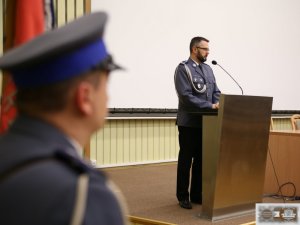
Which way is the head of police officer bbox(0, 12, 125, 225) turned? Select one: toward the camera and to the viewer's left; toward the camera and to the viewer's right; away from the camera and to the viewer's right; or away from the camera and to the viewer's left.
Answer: away from the camera and to the viewer's right

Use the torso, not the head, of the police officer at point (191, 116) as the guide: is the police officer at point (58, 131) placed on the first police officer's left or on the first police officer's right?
on the first police officer's right

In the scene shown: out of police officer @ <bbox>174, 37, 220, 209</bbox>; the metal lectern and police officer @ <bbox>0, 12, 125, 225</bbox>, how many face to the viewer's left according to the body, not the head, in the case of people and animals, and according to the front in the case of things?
0

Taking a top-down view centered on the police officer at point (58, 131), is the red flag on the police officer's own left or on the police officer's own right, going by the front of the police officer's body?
on the police officer's own left

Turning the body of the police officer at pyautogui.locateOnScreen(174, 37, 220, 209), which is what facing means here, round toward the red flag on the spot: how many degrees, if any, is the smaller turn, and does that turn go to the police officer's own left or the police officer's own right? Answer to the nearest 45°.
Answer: approximately 135° to the police officer's own right

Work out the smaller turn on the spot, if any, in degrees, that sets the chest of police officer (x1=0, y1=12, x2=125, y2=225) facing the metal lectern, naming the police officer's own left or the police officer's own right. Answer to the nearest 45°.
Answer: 0° — they already face it

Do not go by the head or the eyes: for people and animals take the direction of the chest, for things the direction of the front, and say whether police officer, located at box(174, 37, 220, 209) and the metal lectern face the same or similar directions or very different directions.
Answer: same or similar directions

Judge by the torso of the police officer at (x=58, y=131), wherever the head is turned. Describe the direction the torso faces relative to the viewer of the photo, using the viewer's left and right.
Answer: facing away from the viewer and to the right of the viewer

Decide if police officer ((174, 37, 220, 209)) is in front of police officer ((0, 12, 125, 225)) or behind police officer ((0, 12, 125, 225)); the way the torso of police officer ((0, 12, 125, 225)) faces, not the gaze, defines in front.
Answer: in front

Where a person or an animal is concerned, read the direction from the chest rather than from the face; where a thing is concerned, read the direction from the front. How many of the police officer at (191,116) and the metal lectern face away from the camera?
0
